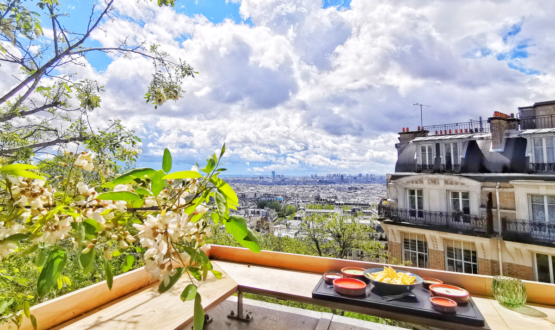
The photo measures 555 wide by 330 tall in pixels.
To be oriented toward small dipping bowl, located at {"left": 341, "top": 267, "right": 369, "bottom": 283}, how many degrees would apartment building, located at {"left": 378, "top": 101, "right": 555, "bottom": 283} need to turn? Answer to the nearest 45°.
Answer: approximately 45° to its left

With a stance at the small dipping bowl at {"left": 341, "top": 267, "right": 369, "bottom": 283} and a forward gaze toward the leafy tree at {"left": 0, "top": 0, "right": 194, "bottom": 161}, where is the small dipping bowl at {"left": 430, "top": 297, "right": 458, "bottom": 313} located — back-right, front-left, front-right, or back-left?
back-left

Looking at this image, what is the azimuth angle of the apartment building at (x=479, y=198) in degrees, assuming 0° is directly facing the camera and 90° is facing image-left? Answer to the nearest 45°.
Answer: approximately 45°

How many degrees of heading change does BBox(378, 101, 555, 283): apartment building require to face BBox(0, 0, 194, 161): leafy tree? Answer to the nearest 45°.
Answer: approximately 45° to its left

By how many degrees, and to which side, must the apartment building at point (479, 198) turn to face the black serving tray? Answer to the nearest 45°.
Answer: approximately 45° to its left
